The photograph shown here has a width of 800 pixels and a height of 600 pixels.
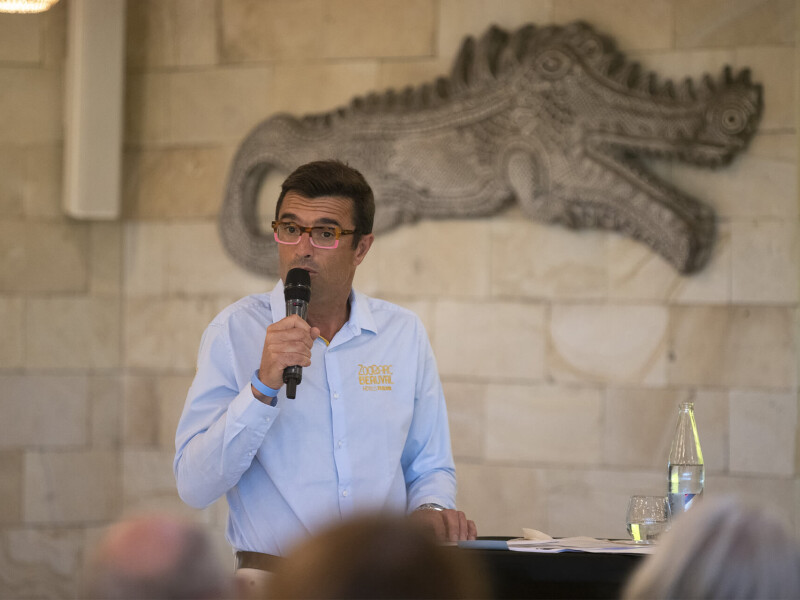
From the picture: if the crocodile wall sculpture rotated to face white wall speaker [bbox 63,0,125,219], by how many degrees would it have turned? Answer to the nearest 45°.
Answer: approximately 180°

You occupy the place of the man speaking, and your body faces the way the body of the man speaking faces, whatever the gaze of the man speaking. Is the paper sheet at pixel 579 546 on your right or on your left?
on your left

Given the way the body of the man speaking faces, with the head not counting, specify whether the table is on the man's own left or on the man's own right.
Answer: on the man's own left

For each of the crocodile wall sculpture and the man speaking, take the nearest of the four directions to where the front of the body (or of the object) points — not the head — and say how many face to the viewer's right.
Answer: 1

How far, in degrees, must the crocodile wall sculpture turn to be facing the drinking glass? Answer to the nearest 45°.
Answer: approximately 90° to its right

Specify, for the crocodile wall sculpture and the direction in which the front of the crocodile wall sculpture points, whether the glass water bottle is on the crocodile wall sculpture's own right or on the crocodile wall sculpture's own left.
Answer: on the crocodile wall sculpture's own right

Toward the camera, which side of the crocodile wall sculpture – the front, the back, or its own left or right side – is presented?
right

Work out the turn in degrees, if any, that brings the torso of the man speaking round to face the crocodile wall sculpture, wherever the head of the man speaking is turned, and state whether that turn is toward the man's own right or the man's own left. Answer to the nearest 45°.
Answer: approximately 135° to the man's own left

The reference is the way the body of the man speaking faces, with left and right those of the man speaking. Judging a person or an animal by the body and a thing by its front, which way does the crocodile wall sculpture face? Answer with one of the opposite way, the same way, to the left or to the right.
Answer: to the left

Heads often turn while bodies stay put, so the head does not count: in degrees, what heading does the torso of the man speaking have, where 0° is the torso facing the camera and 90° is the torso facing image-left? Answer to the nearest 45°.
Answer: approximately 0°

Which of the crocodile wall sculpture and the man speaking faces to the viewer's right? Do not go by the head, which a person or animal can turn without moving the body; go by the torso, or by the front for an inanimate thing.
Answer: the crocodile wall sculpture
